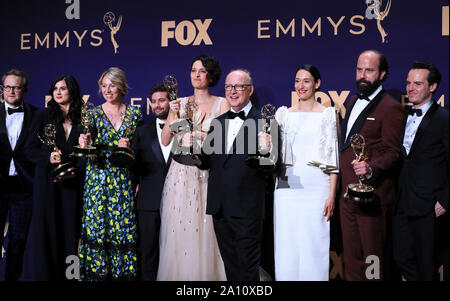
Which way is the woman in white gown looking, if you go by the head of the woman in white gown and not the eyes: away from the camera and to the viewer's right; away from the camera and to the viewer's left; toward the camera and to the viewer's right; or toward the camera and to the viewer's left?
toward the camera and to the viewer's left

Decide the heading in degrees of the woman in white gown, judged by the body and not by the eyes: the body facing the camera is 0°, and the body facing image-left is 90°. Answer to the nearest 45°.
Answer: approximately 0°

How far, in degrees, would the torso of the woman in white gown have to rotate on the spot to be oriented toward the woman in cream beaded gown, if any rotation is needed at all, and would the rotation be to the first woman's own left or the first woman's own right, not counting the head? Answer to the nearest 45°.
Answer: approximately 90° to the first woman's own right

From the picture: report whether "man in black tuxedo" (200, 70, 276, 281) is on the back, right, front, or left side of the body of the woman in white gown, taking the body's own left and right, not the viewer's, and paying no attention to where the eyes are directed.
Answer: right

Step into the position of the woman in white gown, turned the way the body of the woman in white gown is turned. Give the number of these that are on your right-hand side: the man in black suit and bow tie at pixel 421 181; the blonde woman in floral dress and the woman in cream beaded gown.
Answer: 2

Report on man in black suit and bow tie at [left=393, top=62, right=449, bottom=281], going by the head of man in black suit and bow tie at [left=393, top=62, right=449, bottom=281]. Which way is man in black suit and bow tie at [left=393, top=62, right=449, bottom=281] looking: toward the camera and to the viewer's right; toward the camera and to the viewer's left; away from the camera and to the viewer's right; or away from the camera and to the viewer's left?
toward the camera and to the viewer's left

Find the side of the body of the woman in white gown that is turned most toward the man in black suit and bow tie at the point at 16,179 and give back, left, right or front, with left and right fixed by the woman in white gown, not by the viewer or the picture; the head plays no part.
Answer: right

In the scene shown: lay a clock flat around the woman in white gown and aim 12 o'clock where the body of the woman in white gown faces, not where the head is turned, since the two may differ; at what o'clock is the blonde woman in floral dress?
The blonde woman in floral dress is roughly at 3 o'clock from the woman in white gown.

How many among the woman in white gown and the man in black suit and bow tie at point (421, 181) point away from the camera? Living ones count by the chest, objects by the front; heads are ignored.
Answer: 0

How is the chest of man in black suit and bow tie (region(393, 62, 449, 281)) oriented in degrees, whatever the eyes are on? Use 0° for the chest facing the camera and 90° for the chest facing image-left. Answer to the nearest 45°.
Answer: approximately 45°

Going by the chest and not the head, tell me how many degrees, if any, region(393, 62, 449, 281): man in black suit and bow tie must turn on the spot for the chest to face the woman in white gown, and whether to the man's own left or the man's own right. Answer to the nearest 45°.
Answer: approximately 45° to the man's own right
